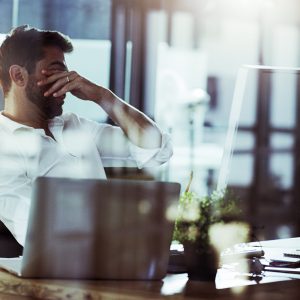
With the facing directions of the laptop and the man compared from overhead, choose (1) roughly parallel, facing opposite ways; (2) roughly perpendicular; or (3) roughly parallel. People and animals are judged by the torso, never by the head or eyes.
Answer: roughly parallel, facing opposite ways

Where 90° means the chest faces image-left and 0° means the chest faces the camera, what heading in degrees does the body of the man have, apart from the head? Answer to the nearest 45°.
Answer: approximately 315°

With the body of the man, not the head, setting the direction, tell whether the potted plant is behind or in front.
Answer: in front

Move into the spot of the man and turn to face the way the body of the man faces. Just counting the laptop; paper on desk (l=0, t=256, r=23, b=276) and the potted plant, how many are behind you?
0

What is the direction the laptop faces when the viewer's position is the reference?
facing away from the viewer and to the left of the viewer

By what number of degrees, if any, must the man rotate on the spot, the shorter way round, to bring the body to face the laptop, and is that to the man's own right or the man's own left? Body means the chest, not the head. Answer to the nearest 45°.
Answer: approximately 45° to the man's own right

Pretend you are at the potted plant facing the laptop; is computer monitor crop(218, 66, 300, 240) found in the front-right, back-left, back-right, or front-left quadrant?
back-right

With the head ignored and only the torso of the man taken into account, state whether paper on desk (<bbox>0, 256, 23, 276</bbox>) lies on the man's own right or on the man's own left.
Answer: on the man's own right

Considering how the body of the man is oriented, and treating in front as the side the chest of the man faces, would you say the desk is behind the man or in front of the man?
in front
